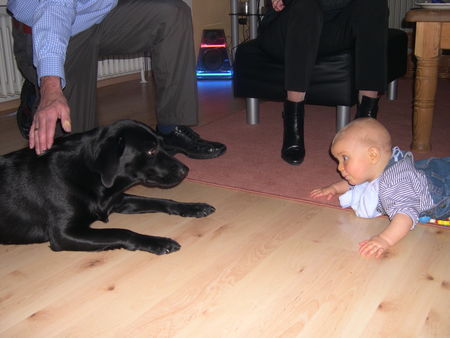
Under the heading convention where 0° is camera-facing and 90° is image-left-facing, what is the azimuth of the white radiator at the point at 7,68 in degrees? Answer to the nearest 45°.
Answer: approximately 315°

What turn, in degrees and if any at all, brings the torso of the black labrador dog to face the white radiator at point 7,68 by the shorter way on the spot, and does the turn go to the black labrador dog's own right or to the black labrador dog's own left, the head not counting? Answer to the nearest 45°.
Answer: approximately 90° to the black labrador dog's own left

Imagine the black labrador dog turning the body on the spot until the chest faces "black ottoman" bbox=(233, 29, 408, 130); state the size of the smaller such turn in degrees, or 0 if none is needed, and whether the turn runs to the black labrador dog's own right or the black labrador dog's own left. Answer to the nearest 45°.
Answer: approximately 45° to the black labrador dog's own left

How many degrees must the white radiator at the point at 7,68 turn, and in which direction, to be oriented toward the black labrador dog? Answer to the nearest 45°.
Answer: approximately 45° to its right

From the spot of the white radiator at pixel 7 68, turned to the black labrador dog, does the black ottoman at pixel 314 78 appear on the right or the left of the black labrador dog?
left

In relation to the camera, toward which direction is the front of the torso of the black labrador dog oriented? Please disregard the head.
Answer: to the viewer's right

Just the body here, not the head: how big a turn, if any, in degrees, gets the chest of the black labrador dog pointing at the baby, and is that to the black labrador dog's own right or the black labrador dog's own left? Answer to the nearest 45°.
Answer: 0° — it already faces them

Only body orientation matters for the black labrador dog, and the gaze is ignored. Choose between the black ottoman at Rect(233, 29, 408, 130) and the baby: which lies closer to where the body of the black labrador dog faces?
the baby
